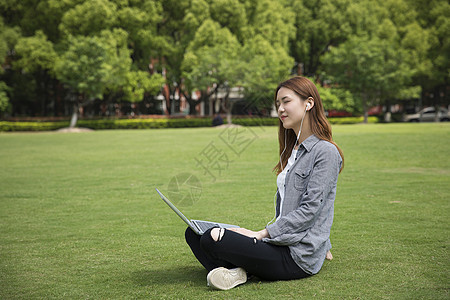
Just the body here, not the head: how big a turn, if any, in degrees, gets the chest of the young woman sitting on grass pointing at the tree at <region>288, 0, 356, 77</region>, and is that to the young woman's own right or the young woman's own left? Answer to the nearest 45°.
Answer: approximately 90° to the young woman's own right

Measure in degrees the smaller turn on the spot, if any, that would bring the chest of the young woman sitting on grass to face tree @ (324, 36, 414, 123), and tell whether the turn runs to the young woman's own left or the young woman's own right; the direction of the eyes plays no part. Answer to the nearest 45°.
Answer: approximately 90° to the young woman's own right

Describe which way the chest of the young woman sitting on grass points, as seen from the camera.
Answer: to the viewer's left

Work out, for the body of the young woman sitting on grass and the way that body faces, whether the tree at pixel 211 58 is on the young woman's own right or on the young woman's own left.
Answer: on the young woman's own right

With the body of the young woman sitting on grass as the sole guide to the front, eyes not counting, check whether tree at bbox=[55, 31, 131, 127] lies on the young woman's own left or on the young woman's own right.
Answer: on the young woman's own right

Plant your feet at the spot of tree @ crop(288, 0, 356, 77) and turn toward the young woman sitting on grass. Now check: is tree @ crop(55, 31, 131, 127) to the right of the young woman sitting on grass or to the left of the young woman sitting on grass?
right
